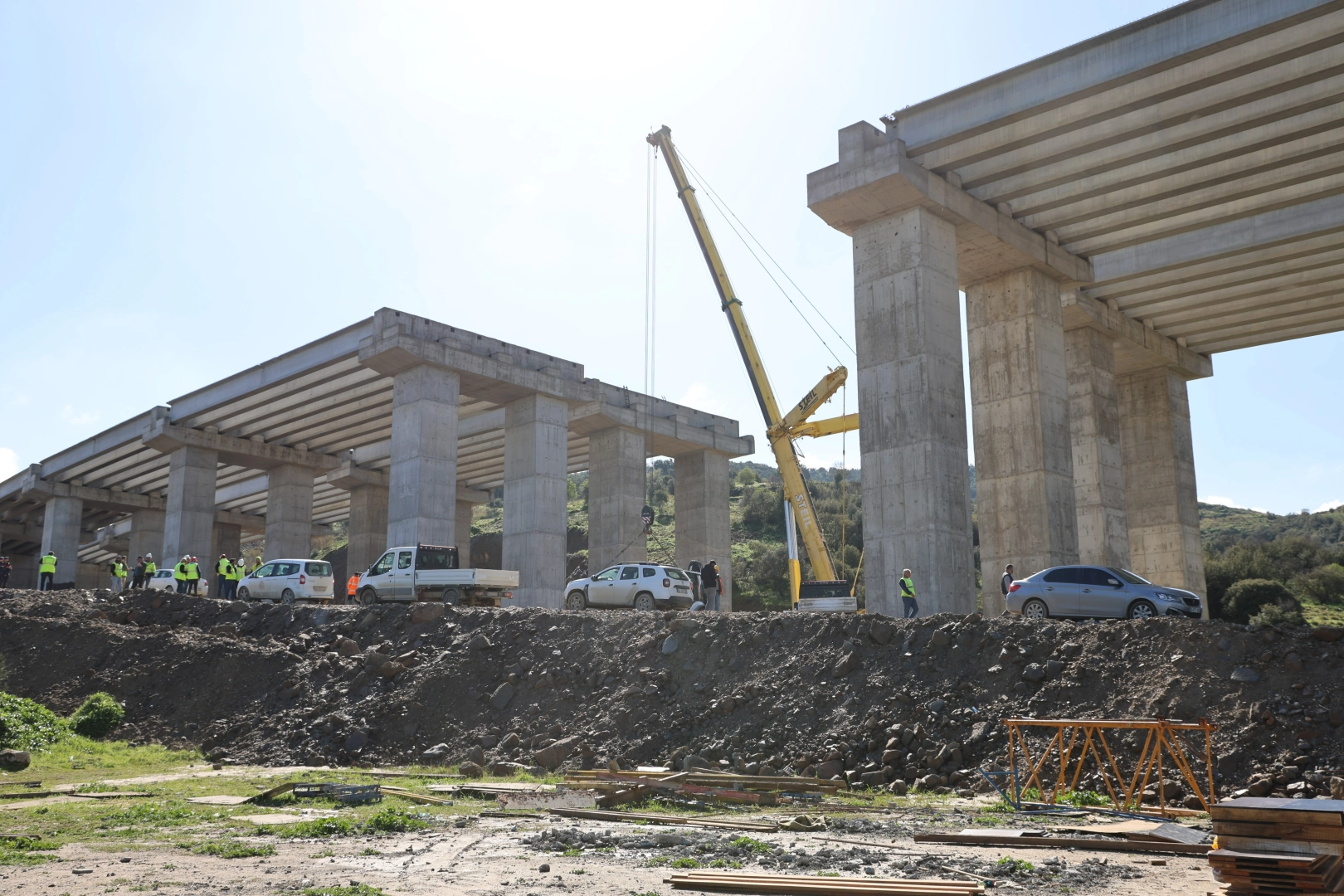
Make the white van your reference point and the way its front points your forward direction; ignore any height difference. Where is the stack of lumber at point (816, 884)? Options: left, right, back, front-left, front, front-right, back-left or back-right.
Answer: back-left

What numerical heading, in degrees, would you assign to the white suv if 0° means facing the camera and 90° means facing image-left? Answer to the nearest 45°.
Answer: approximately 135°

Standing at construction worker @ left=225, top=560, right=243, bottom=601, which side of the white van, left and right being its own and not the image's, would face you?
front

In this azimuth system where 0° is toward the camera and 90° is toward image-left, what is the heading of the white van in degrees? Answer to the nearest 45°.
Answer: approximately 135°

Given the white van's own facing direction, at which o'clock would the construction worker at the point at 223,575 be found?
The construction worker is roughly at 12 o'clock from the white van.

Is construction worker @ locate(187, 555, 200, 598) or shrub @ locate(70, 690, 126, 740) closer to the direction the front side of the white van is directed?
the construction worker

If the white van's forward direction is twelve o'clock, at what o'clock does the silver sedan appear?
The silver sedan is roughly at 6 o'clock from the white van.

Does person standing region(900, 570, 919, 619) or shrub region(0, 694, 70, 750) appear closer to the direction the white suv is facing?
the shrub

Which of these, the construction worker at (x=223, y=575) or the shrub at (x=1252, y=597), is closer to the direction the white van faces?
the construction worker

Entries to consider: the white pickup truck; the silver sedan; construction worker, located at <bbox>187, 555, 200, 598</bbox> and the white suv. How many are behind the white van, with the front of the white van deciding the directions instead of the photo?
3

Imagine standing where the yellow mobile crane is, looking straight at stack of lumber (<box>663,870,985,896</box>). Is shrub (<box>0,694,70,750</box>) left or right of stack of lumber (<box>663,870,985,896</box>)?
right

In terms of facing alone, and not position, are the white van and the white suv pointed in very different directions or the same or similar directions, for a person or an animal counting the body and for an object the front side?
same or similar directions

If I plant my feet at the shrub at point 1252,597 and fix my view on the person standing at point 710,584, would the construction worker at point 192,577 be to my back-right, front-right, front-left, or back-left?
front-right

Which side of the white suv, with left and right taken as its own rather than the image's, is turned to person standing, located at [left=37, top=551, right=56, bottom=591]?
front

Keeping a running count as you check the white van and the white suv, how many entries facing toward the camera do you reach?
0

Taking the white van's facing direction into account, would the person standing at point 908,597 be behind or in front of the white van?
behind
